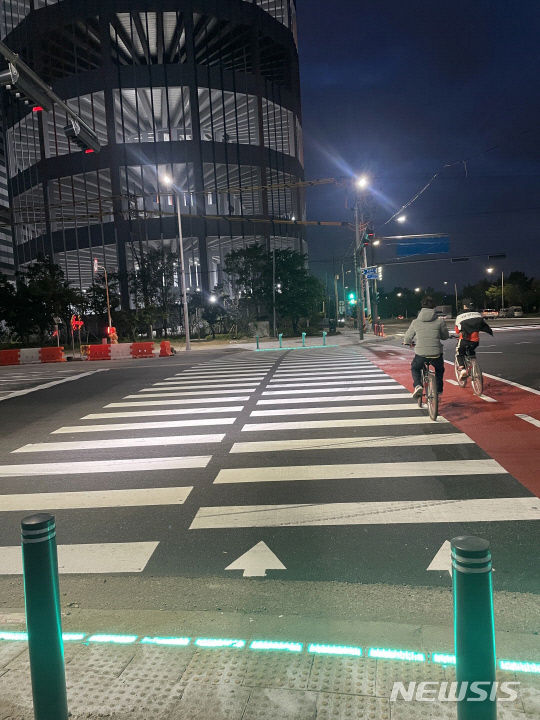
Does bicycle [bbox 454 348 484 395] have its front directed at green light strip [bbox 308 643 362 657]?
no

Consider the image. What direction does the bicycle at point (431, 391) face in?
away from the camera

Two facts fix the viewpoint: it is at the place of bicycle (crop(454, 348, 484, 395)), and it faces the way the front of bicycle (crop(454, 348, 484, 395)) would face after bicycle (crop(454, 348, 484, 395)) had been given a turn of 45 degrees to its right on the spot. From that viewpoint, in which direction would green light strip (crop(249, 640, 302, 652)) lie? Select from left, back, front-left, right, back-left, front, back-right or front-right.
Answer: back

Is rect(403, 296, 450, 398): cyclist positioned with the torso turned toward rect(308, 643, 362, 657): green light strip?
no

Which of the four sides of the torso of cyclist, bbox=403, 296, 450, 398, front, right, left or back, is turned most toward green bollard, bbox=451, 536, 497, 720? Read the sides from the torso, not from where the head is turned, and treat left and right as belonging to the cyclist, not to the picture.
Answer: back

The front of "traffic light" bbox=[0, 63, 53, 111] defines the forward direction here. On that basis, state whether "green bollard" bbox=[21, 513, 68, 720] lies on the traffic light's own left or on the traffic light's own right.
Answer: on the traffic light's own left

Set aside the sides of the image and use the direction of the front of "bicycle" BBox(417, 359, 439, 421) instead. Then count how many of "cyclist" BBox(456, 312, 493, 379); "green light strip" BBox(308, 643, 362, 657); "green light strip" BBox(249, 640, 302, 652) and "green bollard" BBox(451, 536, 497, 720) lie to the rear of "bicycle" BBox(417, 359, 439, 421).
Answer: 3

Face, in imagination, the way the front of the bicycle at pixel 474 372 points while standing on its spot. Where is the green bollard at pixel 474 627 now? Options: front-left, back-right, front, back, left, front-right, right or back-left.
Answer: back-left

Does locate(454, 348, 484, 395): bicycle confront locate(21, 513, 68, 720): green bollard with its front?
no

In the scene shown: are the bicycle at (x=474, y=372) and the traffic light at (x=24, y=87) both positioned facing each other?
no

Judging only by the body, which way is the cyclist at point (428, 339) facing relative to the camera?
away from the camera

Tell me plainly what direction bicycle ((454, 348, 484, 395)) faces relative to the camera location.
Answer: facing away from the viewer and to the left of the viewer
